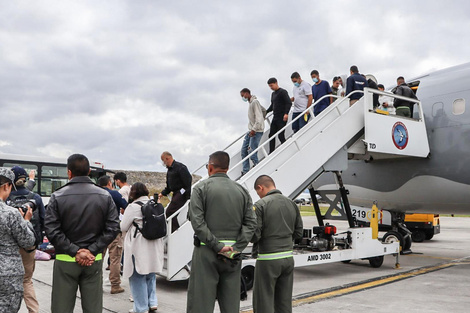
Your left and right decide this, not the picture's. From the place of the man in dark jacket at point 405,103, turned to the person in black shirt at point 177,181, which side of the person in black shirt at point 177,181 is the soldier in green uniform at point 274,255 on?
left

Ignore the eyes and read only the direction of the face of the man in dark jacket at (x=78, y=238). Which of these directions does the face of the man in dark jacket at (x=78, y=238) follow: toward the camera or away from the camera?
away from the camera

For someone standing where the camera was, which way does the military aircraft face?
facing to the left of the viewer

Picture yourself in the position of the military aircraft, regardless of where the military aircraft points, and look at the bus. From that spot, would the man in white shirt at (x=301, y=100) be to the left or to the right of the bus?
left

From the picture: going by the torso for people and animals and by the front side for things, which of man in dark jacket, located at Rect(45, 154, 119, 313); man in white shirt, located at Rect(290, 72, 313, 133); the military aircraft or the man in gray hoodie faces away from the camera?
the man in dark jacket

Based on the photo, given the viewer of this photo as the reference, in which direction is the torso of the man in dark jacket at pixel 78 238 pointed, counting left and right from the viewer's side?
facing away from the viewer

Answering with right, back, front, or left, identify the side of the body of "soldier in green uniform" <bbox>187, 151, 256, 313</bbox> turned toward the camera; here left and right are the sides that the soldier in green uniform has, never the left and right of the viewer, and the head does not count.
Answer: back

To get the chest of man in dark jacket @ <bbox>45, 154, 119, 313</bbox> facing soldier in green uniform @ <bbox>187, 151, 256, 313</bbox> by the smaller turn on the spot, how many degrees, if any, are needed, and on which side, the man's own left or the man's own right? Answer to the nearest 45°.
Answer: approximately 90° to the man's own right
